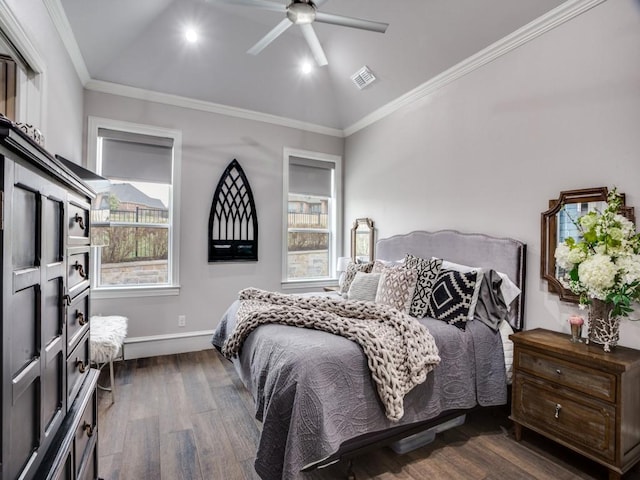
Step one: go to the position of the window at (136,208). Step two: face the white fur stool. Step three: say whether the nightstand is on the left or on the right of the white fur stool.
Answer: left

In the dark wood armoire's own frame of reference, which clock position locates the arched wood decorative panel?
The arched wood decorative panel is roughly at 10 o'clock from the dark wood armoire.

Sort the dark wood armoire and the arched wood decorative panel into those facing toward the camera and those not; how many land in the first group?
1

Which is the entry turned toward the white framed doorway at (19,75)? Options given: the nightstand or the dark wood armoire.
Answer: the nightstand

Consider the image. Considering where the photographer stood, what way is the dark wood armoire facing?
facing to the right of the viewer

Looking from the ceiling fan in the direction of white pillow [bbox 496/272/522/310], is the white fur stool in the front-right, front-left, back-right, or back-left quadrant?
back-left

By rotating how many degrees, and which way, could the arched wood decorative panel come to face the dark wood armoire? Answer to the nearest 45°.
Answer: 0° — it already faces it

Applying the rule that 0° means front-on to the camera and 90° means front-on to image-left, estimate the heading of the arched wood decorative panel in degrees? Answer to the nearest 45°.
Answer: approximately 0°

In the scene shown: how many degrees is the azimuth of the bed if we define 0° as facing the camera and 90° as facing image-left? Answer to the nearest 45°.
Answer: approximately 45°

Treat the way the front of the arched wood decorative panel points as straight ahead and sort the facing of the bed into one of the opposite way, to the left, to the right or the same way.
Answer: to the right

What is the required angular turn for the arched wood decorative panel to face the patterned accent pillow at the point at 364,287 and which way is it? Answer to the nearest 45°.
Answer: approximately 45° to its left

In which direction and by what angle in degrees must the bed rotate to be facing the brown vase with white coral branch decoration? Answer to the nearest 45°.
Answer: approximately 135° to its left

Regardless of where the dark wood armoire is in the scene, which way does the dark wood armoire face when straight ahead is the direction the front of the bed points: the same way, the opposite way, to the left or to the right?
the opposite way
